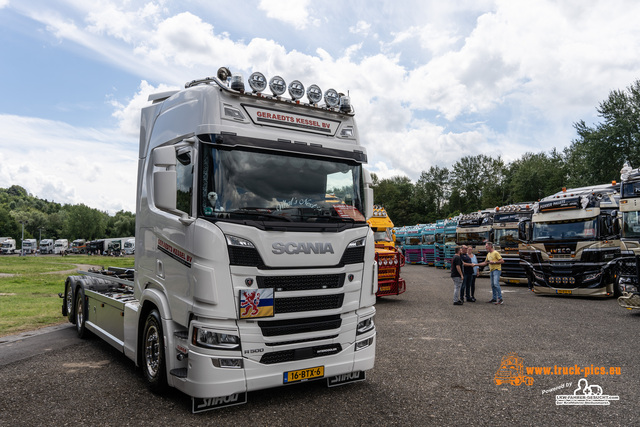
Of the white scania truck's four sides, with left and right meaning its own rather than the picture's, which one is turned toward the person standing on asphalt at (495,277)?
left

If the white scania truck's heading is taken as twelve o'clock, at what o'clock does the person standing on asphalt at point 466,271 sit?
The person standing on asphalt is roughly at 9 o'clock from the white scania truck.

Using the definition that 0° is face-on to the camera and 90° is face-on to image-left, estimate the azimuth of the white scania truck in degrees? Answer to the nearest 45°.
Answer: approximately 315°

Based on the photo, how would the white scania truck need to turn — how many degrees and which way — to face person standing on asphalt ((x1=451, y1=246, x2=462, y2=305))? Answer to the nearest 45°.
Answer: approximately 90° to its left
